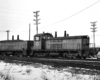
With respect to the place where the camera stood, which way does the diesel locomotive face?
facing the viewer and to the right of the viewer
